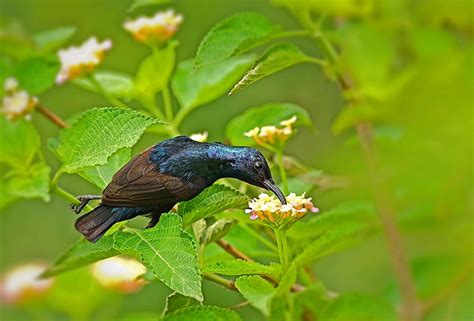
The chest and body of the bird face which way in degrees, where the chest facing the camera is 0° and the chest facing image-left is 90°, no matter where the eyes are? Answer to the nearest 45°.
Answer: approximately 270°
